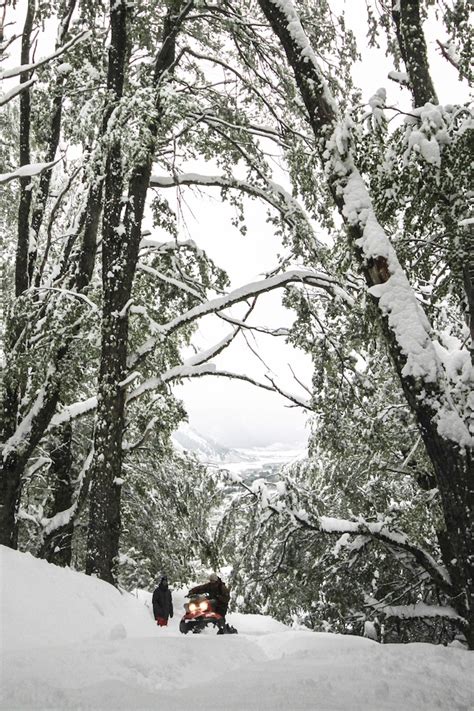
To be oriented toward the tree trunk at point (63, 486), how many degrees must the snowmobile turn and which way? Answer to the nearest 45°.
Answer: approximately 135° to its right

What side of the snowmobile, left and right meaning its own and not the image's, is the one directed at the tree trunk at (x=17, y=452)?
right

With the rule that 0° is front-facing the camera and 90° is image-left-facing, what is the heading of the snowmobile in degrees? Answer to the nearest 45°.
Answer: approximately 0°

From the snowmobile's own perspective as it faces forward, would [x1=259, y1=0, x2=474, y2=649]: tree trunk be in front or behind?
in front
